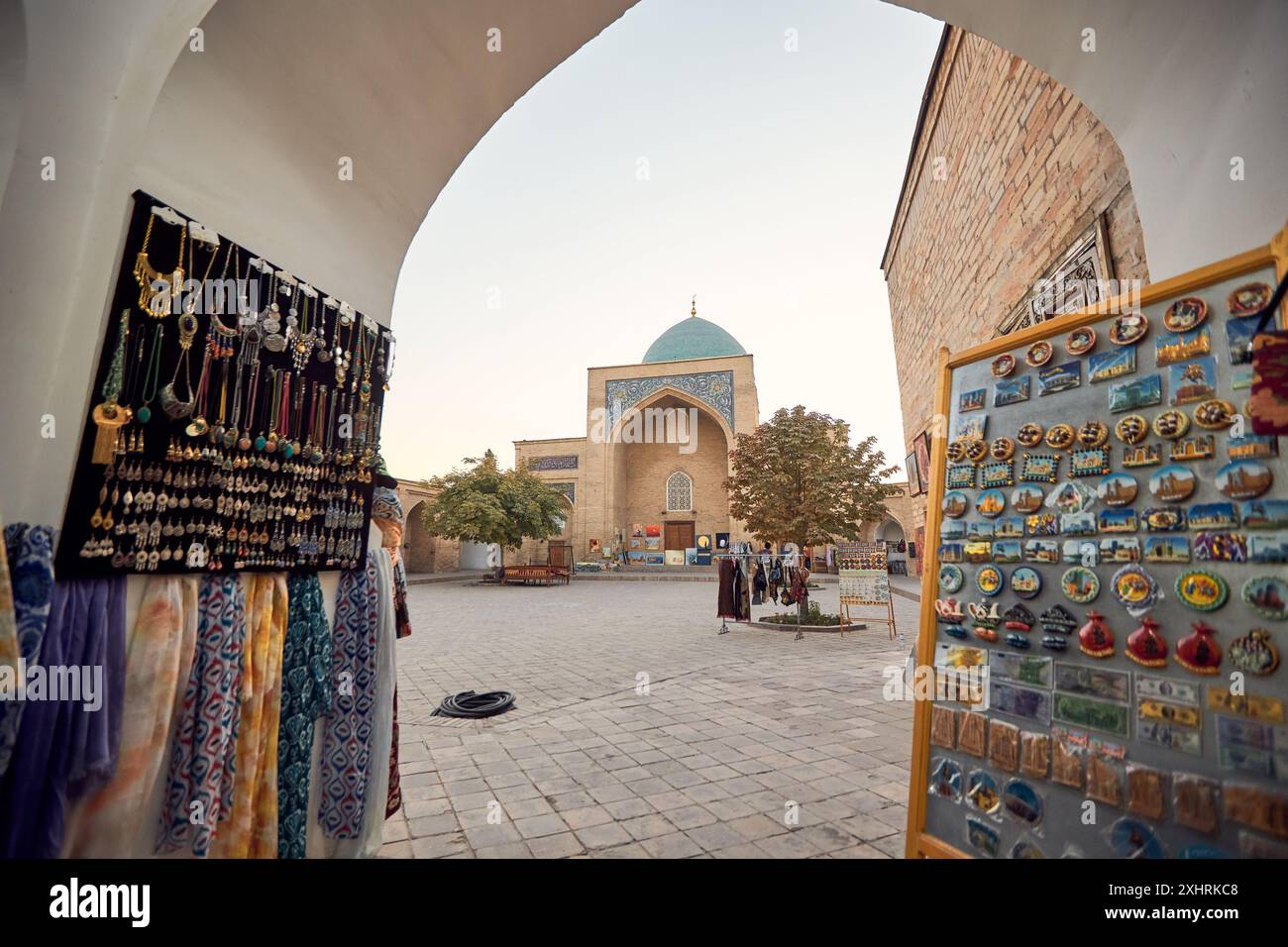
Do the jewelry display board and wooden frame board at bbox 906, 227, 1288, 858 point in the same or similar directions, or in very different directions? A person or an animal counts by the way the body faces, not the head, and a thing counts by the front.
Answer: very different directions

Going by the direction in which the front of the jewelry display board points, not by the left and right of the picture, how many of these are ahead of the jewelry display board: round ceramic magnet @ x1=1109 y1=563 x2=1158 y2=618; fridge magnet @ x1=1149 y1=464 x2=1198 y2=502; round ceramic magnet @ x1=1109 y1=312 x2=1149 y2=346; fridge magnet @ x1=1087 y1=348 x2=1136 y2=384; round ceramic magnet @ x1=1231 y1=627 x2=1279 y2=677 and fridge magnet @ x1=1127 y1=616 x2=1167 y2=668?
6

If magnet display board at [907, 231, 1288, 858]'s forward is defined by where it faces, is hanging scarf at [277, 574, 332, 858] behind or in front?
in front

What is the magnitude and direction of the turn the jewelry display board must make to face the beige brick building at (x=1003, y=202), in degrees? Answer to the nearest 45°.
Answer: approximately 45° to its left

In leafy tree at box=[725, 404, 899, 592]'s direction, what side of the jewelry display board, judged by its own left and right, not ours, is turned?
left

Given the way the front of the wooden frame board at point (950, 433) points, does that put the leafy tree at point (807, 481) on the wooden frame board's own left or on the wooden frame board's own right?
on the wooden frame board's own right

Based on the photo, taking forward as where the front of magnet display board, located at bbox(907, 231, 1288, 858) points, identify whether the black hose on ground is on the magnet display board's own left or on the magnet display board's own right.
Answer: on the magnet display board's own right

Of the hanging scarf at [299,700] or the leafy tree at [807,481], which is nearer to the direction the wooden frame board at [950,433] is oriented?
the hanging scarf

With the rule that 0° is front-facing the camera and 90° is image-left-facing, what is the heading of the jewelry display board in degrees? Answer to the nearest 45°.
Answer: approximately 315°

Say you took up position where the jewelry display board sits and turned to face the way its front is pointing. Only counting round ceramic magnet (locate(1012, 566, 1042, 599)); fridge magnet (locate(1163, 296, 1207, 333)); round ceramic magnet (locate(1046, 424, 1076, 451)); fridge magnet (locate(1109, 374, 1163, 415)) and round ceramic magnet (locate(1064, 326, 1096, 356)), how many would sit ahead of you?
5

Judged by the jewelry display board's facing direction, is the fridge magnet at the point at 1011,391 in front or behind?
in front

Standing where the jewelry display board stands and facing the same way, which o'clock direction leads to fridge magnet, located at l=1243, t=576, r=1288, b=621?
The fridge magnet is roughly at 12 o'clock from the jewelry display board.

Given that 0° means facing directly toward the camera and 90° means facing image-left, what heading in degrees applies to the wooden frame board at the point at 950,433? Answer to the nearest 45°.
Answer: approximately 45°

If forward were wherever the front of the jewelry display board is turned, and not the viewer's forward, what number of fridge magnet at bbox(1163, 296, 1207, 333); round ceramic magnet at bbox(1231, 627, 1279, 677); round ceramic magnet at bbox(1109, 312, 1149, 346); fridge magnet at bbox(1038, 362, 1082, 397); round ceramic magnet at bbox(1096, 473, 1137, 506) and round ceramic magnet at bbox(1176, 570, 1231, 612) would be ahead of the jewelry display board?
6

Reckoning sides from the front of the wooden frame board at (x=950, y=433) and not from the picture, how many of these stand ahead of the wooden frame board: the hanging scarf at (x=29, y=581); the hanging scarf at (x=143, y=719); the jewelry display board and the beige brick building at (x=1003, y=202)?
3

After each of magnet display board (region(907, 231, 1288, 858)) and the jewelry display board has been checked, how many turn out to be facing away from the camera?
0

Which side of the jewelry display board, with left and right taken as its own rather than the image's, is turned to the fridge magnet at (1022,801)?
front

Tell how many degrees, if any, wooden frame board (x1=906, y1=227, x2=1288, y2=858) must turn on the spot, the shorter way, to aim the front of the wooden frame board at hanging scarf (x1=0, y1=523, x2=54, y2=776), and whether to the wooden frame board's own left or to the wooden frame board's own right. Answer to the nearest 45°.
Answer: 0° — it already faces it

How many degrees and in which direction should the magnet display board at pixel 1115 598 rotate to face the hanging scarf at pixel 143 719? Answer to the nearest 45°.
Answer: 0° — it already faces it
